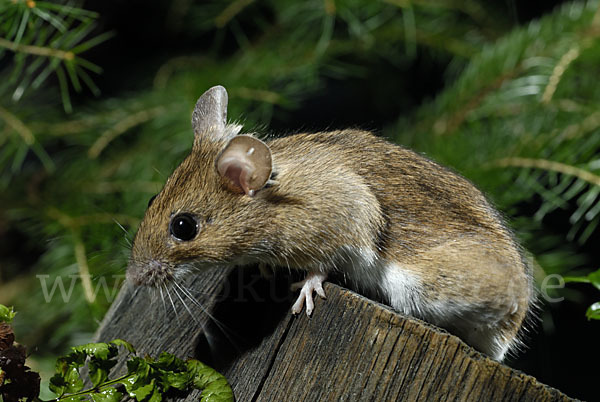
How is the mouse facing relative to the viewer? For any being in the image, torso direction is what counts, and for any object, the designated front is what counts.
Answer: to the viewer's left

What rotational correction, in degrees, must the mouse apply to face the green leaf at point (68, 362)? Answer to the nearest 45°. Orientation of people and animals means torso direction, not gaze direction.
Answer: approximately 45° to its left

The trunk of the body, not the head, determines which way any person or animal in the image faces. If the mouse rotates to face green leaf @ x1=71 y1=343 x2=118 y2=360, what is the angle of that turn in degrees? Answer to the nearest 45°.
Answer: approximately 45° to its left

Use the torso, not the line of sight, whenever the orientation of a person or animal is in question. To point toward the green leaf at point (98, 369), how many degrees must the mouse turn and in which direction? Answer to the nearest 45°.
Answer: approximately 45° to its left

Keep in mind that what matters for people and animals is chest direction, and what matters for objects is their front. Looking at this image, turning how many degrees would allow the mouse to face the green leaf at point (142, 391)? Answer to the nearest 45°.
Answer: approximately 45° to its left
